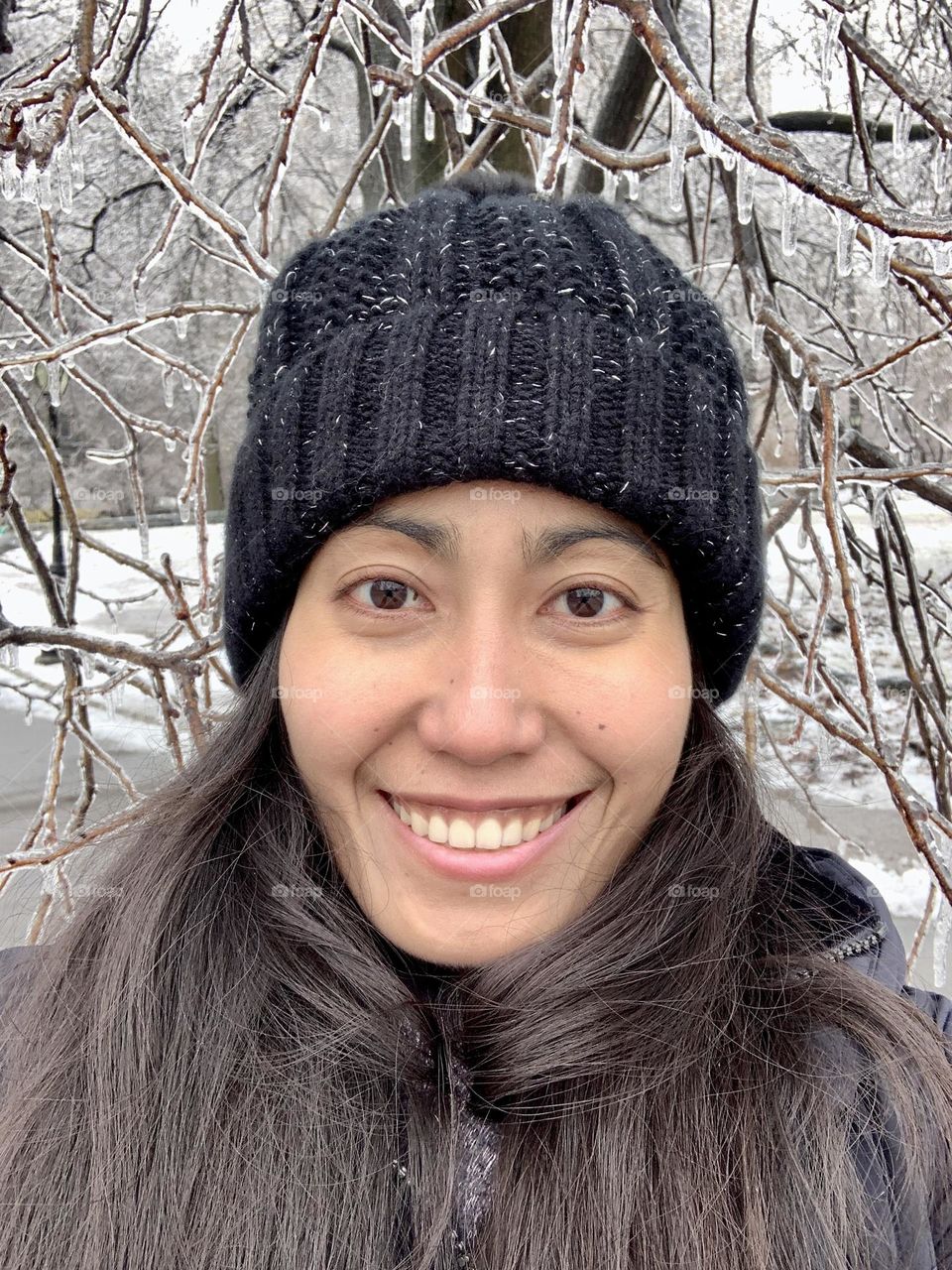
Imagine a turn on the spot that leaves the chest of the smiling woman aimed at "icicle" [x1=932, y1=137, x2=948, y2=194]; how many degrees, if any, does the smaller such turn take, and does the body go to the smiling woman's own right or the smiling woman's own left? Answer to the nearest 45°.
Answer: approximately 135° to the smiling woman's own left

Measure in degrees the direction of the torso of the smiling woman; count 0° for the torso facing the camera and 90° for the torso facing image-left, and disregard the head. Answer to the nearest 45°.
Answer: approximately 0°
